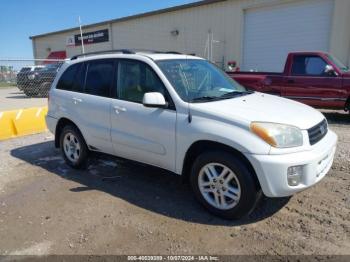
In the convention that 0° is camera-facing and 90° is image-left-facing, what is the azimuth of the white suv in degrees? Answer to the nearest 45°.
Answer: approximately 315°

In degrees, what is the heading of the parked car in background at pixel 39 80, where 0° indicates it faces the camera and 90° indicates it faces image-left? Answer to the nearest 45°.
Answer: approximately 45°

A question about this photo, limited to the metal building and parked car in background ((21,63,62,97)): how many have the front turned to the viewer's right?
0

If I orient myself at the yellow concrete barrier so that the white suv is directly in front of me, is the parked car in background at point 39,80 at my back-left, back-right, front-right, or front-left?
back-left

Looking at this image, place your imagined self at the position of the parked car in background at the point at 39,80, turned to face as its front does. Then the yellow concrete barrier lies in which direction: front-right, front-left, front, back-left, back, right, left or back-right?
front-left

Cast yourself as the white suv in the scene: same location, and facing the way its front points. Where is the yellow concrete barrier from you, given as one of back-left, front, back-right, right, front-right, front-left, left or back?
back

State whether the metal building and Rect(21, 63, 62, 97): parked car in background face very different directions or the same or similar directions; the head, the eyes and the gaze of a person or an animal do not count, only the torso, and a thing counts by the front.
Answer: same or similar directions

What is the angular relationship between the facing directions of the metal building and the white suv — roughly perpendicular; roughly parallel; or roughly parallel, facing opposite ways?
roughly perpendicular

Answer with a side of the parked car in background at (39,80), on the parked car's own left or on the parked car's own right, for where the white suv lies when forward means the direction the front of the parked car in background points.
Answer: on the parked car's own left

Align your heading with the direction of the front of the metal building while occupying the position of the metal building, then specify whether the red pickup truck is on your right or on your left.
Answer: on your left

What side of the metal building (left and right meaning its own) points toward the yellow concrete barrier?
front

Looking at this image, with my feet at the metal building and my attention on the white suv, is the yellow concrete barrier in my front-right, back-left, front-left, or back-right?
front-right

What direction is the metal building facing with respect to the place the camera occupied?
facing the viewer and to the left of the viewer

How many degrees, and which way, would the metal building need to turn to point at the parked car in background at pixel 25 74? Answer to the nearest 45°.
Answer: approximately 45° to its right
